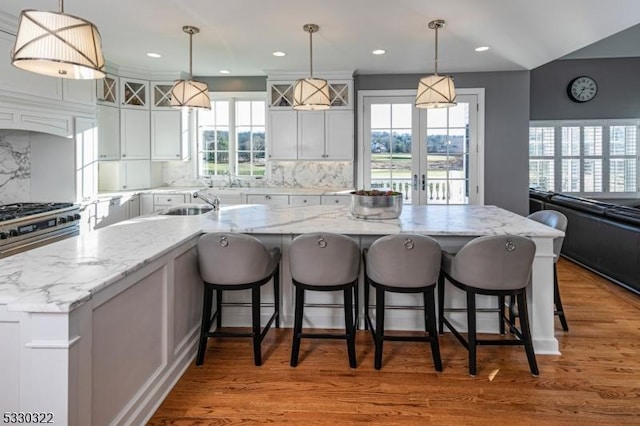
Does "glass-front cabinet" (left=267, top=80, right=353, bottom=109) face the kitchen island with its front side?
yes

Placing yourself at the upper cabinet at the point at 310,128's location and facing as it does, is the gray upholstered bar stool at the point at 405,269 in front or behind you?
in front

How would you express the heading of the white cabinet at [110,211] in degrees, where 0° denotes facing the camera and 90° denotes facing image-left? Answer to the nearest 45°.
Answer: approximately 315°

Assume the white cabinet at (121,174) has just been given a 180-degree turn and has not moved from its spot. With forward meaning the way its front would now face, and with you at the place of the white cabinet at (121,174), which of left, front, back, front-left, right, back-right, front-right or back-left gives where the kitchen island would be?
back

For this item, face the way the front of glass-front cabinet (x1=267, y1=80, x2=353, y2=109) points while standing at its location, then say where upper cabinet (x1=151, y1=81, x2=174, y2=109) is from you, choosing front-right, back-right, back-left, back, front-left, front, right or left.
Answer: right

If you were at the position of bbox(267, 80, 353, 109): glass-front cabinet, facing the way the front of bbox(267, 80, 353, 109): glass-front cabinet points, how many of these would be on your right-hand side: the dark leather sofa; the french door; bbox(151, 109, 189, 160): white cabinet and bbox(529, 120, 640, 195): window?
1

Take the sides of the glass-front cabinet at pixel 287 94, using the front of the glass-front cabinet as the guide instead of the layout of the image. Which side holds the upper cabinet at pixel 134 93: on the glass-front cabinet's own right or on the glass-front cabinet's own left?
on the glass-front cabinet's own right

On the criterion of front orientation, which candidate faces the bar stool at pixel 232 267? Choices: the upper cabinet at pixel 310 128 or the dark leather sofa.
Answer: the upper cabinet

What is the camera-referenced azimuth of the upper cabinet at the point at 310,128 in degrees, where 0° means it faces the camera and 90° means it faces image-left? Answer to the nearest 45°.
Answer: approximately 0°

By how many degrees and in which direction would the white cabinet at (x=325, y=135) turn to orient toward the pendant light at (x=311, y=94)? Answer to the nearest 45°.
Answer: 0° — it already faces it
